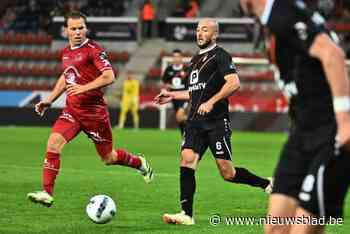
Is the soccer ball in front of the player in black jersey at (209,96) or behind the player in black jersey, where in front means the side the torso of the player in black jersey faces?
in front

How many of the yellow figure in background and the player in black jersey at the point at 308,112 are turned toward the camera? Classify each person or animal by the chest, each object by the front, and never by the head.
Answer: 1

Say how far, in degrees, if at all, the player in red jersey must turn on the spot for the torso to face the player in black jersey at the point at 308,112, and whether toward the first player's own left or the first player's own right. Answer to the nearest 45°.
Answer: approximately 45° to the first player's own left

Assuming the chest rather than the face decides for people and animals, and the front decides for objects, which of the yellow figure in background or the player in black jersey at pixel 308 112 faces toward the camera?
the yellow figure in background

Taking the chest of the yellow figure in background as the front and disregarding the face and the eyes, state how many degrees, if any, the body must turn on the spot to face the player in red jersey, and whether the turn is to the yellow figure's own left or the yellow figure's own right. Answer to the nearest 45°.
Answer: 0° — they already face them

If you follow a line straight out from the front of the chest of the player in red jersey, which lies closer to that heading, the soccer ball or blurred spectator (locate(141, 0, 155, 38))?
the soccer ball

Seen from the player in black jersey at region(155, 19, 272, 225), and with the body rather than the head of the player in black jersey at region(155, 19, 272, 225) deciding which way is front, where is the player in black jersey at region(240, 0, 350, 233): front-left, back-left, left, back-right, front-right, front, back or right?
front-left

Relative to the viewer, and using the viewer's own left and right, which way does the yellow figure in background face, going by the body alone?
facing the viewer

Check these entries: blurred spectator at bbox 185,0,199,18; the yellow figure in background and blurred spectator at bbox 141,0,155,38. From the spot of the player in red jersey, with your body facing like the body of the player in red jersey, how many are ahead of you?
0

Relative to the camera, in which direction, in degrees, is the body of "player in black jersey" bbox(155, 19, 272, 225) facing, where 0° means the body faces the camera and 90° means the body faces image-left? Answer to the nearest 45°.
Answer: approximately 45°

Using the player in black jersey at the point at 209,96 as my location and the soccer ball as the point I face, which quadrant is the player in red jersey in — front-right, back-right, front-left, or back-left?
front-right

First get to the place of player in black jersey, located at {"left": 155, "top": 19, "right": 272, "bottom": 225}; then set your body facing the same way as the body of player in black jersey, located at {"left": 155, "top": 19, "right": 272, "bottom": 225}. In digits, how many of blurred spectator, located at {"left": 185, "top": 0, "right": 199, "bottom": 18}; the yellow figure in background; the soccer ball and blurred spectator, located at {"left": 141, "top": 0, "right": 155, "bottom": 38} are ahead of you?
1

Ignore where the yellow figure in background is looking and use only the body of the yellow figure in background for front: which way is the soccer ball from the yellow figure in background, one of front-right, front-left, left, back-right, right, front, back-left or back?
front
